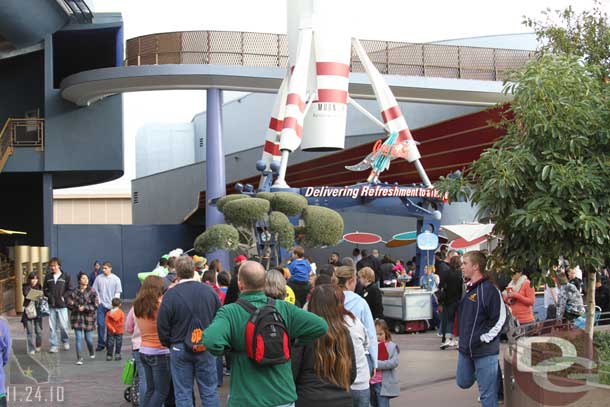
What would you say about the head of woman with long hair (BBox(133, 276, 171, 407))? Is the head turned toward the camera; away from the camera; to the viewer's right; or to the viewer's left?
away from the camera

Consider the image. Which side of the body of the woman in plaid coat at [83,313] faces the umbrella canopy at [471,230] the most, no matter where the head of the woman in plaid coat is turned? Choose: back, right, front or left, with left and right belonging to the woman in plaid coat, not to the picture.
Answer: left

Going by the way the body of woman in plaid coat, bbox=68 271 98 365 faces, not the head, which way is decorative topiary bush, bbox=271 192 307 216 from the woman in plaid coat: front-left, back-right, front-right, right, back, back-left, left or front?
back-left

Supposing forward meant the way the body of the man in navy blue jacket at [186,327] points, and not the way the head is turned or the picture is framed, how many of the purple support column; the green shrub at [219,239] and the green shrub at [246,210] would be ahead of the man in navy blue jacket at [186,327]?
3

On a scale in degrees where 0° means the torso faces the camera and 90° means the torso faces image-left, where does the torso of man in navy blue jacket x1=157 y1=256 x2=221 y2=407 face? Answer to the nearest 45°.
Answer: approximately 180°

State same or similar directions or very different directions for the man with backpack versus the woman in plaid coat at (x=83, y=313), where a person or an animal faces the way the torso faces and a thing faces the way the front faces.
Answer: very different directions

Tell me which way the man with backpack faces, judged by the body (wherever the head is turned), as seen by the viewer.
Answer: away from the camera

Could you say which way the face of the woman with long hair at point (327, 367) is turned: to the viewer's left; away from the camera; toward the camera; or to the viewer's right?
away from the camera

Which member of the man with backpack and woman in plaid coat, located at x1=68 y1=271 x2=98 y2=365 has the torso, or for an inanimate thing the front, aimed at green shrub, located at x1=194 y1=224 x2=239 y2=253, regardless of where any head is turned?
the man with backpack

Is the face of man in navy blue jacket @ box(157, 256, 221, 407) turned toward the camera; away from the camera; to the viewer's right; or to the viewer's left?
away from the camera
